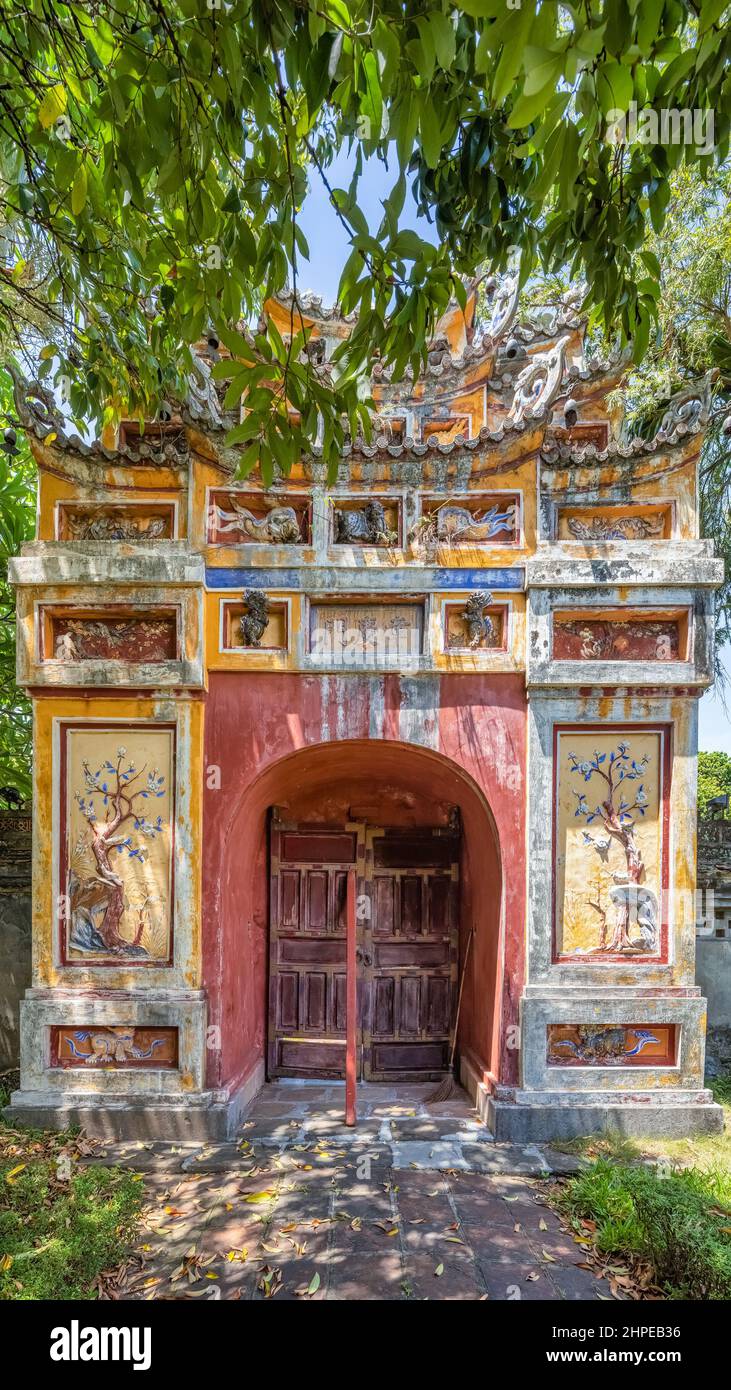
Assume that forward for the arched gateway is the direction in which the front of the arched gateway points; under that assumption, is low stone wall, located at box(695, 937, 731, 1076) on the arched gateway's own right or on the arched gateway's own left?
on the arched gateway's own left

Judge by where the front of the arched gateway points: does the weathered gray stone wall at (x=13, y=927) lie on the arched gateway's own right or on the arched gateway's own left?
on the arched gateway's own right

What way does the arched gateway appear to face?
toward the camera
